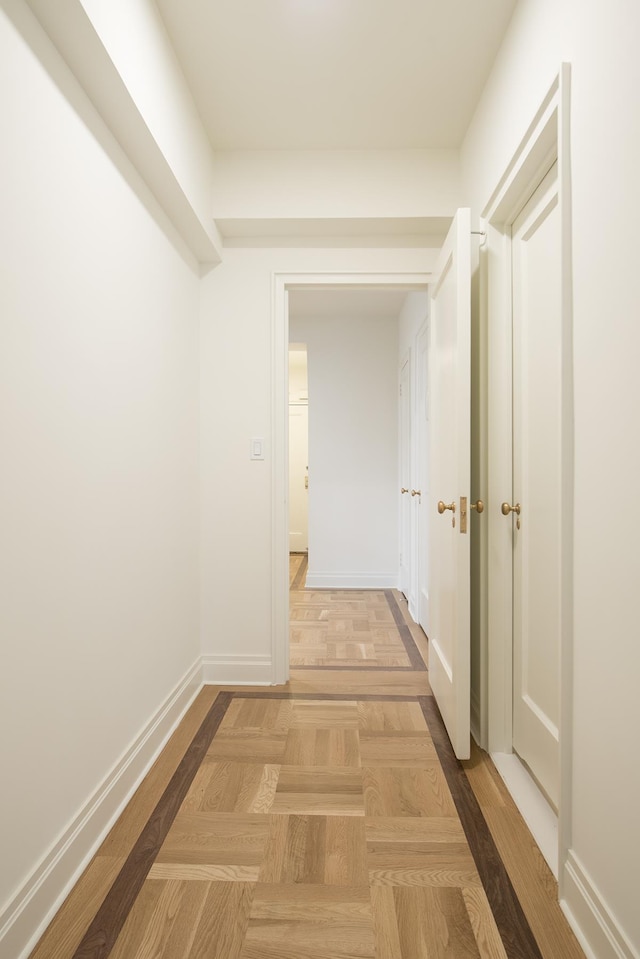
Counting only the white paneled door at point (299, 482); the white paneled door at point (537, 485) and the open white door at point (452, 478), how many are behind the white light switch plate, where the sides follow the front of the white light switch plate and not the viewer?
1

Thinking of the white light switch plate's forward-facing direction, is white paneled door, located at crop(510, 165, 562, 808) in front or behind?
in front

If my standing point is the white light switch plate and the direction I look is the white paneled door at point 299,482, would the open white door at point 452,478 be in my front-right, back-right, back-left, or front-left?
back-right

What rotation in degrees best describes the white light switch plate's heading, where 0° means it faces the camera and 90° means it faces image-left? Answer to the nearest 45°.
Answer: approximately 0°

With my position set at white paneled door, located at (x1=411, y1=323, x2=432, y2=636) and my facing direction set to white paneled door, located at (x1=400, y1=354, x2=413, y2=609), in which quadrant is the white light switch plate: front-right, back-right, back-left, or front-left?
back-left

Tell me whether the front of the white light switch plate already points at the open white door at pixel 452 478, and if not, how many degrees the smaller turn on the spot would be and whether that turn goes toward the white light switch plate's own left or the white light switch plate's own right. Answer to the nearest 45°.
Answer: approximately 45° to the white light switch plate's own left

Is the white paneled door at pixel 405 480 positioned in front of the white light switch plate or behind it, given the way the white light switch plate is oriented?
behind

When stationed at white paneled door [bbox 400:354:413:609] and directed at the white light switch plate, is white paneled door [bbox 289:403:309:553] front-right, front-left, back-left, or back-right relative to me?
back-right

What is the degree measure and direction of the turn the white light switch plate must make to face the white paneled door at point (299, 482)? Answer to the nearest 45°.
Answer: approximately 180°
